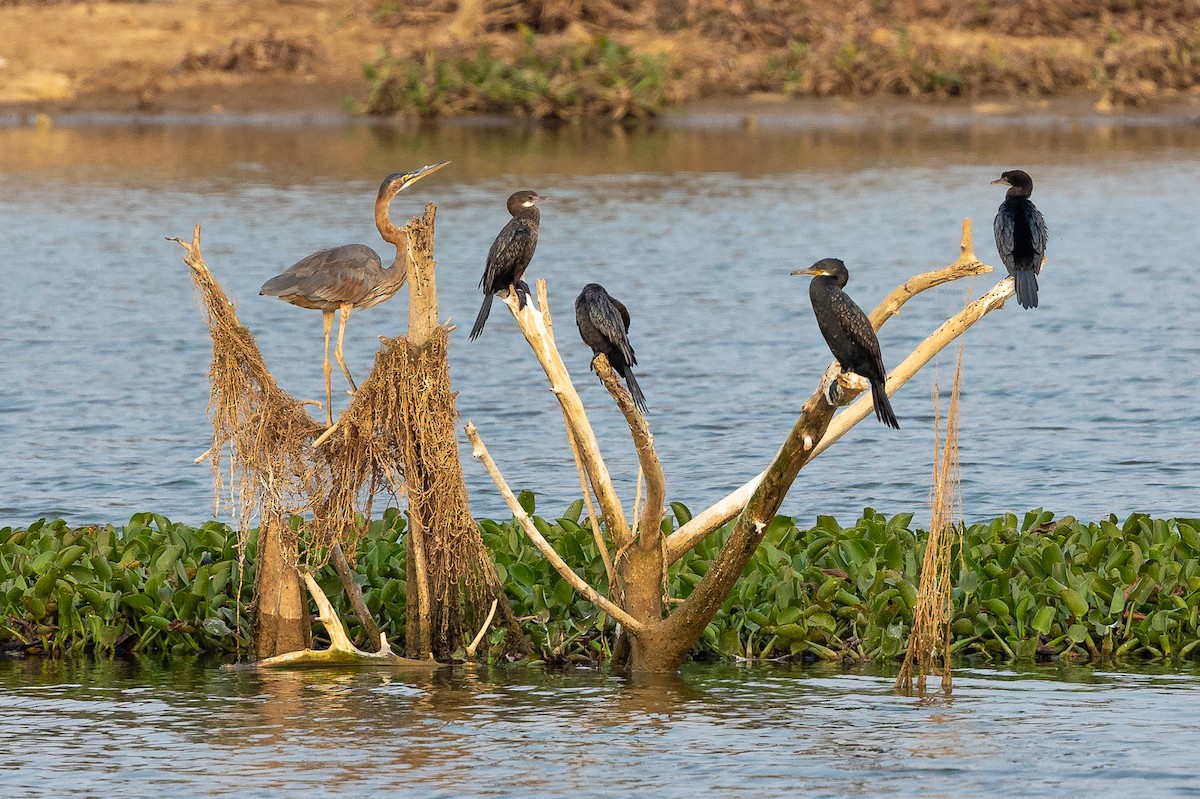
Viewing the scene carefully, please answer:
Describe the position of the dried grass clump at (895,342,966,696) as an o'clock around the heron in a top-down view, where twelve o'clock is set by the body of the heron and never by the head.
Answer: The dried grass clump is roughly at 1 o'clock from the heron.

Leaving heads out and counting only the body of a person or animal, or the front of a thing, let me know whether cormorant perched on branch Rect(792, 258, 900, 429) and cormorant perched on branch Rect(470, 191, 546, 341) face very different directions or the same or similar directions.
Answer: very different directions

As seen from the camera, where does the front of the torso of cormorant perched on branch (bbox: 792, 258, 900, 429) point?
to the viewer's left

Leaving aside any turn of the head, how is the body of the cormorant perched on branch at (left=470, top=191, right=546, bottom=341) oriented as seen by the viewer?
to the viewer's right

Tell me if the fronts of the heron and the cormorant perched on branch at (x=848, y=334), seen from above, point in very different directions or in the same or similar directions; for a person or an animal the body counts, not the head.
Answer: very different directions

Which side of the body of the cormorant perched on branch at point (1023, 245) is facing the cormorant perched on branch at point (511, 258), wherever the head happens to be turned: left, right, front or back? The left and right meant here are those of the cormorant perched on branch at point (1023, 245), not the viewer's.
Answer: left

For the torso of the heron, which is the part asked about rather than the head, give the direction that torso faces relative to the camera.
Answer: to the viewer's right

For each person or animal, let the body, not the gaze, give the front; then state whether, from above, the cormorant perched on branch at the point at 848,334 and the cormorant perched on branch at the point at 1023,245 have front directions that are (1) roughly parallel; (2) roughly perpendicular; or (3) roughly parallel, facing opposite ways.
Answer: roughly perpendicular

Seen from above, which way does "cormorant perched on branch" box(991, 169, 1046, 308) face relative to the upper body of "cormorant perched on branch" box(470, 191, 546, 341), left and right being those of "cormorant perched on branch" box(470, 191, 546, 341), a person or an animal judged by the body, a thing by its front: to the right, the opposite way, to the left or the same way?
to the left

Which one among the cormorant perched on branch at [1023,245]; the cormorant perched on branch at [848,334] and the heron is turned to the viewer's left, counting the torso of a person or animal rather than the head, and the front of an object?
the cormorant perched on branch at [848,334]

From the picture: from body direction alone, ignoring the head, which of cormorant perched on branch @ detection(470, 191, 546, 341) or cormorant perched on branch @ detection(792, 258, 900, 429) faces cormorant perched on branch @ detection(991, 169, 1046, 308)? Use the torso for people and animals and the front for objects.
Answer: cormorant perched on branch @ detection(470, 191, 546, 341)

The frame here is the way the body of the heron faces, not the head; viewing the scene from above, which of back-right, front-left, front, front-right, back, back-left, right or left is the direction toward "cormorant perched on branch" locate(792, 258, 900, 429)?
front-right

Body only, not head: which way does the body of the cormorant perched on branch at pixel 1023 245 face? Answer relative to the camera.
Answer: away from the camera

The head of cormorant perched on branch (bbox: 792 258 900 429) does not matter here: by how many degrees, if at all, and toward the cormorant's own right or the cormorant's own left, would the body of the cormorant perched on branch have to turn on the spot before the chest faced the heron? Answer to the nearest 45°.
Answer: approximately 45° to the cormorant's own right

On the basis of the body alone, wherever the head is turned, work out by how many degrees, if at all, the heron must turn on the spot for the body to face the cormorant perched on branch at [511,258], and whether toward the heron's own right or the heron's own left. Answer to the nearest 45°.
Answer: approximately 45° to the heron's own right

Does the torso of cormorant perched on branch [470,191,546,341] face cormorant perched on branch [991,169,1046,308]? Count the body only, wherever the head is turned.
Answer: yes
